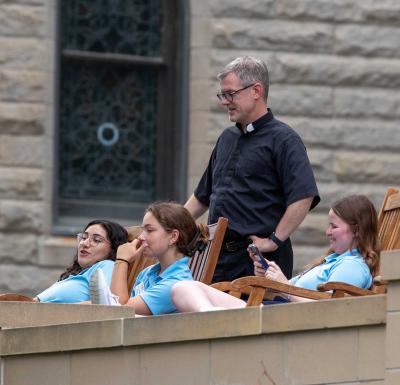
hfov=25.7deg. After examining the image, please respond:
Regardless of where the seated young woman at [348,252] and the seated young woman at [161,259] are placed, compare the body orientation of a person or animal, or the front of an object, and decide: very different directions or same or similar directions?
same or similar directions

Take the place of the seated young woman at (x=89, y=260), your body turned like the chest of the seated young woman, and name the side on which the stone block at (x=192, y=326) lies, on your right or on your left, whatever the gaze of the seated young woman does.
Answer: on your left

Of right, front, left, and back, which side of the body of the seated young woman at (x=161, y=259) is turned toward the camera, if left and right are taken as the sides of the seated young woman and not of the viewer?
left

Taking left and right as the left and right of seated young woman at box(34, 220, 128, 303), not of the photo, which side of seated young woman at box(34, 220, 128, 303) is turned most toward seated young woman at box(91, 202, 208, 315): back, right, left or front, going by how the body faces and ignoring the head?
left

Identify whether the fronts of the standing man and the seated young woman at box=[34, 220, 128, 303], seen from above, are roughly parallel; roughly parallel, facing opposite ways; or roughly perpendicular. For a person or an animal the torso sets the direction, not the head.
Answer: roughly parallel

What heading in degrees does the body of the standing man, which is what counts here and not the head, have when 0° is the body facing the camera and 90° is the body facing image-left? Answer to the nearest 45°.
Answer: approximately 45°

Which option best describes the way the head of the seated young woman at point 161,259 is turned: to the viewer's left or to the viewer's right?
to the viewer's left

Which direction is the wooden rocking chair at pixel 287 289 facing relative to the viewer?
to the viewer's left

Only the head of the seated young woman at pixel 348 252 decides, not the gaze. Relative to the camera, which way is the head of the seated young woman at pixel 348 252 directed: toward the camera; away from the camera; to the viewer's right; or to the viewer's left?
to the viewer's left

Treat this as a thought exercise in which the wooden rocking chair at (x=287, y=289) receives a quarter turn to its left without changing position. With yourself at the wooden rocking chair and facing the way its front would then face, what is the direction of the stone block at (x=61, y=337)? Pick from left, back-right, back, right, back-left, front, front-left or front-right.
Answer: right

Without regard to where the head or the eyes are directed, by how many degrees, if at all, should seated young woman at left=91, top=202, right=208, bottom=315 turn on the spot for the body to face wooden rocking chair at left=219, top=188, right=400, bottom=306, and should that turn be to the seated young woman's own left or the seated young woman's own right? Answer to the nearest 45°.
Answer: approximately 135° to the seated young woman's own left

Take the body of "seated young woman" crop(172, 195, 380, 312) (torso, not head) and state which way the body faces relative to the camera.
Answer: to the viewer's left
